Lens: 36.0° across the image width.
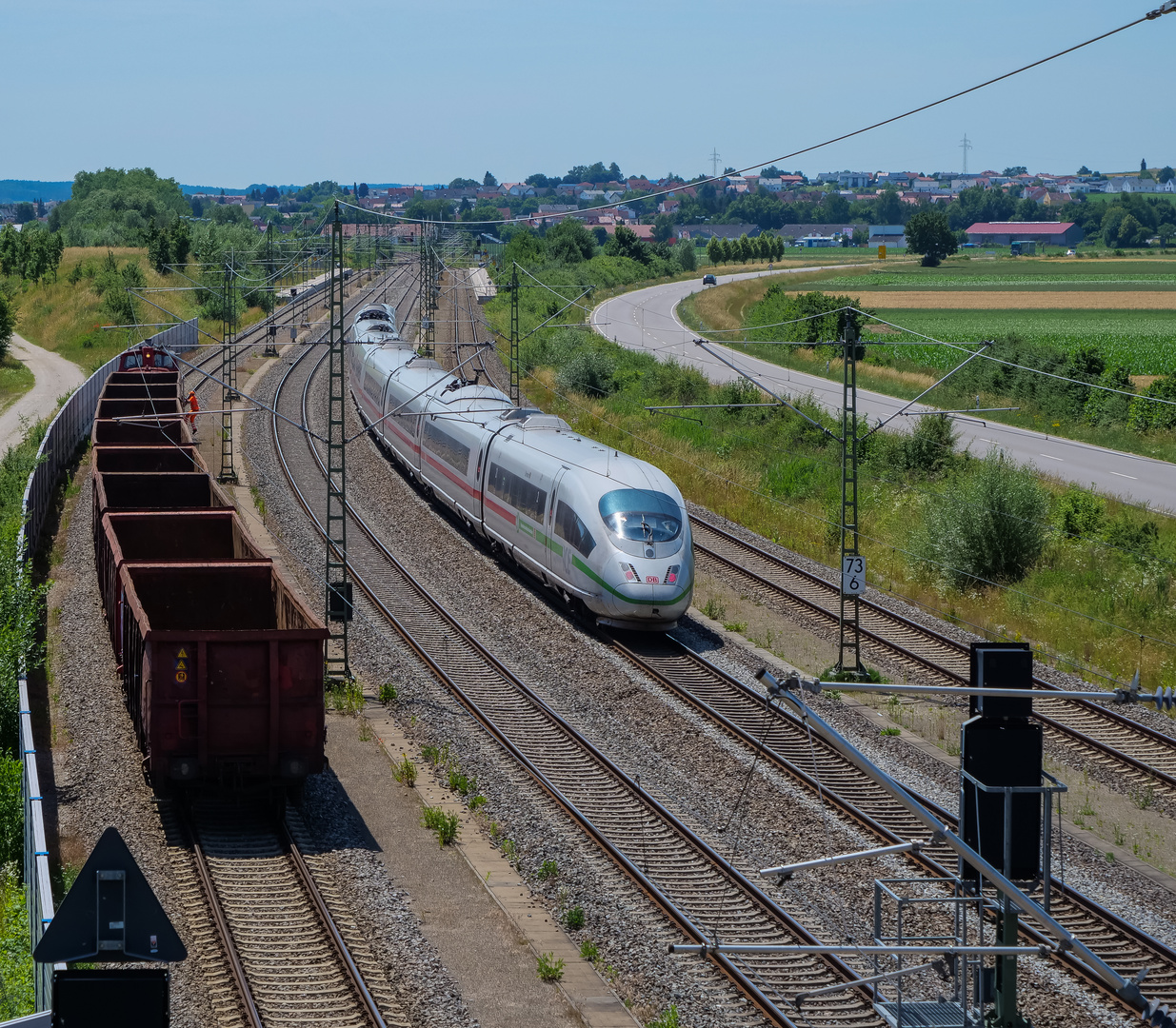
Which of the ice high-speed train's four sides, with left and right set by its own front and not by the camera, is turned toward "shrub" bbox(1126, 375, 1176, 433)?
left

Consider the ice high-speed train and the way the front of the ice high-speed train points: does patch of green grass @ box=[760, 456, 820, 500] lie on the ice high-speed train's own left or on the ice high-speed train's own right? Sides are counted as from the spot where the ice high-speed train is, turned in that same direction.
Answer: on the ice high-speed train's own left

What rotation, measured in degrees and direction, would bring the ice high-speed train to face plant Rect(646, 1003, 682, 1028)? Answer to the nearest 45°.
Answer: approximately 45° to its right

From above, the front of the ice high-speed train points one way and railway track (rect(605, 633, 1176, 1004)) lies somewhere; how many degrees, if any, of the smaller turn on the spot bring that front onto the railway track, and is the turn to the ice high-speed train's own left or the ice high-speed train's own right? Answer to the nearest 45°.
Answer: approximately 45° to the ice high-speed train's own right

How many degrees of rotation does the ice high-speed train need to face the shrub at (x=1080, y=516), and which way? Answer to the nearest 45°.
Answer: approximately 90° to its left

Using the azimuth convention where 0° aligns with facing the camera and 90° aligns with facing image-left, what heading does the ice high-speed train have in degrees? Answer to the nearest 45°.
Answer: approximately 315°

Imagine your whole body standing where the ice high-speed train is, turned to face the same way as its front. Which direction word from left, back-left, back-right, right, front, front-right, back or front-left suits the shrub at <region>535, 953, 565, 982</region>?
front-right

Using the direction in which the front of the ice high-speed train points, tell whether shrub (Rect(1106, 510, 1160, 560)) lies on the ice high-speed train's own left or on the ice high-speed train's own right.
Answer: on the ice high-speed train's own left
